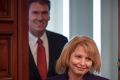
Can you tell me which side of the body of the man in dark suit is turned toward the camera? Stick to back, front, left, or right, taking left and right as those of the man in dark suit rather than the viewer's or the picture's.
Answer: front

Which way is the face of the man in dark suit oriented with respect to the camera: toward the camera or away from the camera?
toward the camera
